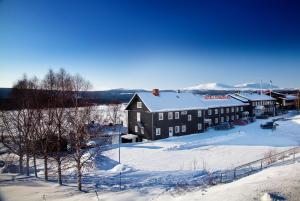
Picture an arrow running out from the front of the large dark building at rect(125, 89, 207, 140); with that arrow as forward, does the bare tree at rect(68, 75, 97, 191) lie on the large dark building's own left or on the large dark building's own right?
on the large dark building's own right

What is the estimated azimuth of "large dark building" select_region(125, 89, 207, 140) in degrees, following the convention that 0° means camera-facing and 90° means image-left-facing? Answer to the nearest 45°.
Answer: approximately 315°

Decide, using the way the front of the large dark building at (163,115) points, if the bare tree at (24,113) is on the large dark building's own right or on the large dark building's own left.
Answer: on the large dark building's own right
